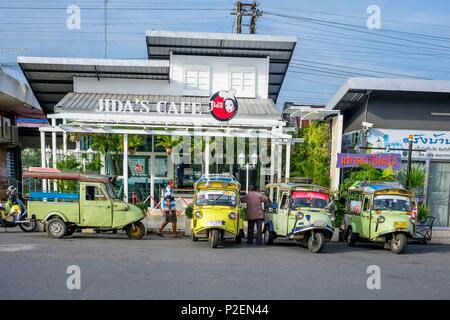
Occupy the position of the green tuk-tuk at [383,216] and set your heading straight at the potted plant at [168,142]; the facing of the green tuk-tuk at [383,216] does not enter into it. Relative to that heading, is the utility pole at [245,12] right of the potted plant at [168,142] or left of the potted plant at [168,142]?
right

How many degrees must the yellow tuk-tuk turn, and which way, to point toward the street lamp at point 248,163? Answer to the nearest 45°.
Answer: approximately 180°

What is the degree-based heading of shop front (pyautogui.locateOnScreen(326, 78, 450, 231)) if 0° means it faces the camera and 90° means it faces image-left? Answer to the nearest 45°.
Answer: approximately 0°

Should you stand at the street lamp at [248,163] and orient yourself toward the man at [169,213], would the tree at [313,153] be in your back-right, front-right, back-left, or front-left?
back-left

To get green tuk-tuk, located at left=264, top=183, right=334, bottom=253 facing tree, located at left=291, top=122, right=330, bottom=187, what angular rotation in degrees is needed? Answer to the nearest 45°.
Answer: approximately 135° to its left

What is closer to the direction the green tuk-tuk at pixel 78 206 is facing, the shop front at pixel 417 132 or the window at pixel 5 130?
the shop front

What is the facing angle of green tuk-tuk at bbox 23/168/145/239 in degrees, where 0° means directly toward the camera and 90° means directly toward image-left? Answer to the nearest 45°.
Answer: approximately 270°

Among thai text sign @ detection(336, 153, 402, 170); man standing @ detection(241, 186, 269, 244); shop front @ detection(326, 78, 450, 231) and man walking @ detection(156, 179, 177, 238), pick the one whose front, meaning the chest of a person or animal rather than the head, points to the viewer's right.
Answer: man walking @ detection(156, 179, 177, 238)
